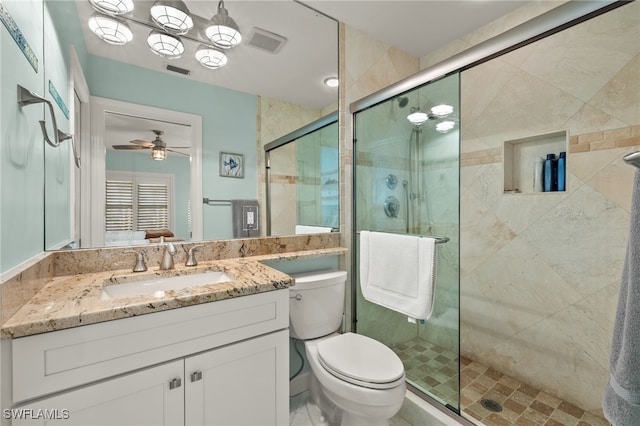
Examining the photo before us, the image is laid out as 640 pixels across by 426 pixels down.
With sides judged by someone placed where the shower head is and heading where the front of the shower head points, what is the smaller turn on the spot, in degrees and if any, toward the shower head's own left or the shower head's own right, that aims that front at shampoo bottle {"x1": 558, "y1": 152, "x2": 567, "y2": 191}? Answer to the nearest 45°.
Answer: approximately 45° to the shower head's own left

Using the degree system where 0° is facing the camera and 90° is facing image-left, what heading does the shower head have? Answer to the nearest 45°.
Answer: approximately 315°

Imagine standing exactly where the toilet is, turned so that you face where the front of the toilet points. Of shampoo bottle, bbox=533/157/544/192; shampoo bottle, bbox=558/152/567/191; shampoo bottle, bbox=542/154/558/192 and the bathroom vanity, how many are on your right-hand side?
1

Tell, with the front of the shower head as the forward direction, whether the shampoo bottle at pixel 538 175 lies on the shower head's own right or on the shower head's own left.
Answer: on the shower head's own left

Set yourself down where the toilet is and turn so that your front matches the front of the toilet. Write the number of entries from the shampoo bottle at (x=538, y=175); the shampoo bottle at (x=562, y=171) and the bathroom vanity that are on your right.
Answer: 1

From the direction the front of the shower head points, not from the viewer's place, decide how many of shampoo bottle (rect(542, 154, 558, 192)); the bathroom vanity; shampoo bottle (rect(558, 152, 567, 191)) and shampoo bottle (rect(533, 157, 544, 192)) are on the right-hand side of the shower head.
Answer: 1

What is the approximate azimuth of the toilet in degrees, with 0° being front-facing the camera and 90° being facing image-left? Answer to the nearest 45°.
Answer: approximately 315°

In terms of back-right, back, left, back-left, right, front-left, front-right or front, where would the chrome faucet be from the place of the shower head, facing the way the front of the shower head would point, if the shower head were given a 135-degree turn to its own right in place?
front-left

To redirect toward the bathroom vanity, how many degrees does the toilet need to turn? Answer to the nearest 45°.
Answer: approximately 90° to its right

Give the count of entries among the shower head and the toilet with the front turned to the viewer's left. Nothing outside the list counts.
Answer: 0
